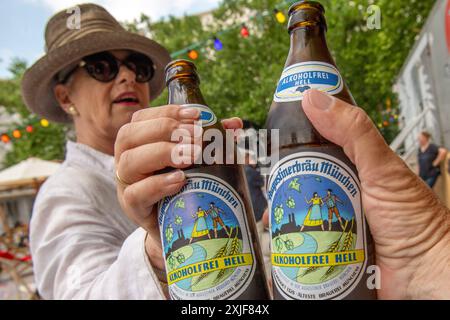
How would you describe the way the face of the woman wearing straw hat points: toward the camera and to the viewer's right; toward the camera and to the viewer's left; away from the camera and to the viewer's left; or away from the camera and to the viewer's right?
toward the camera and to the viewer's right

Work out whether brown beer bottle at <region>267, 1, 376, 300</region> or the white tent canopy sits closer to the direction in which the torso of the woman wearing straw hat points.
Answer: the brown beer bottle

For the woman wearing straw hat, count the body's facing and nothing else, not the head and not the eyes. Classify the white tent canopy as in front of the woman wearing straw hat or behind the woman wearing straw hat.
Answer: behind

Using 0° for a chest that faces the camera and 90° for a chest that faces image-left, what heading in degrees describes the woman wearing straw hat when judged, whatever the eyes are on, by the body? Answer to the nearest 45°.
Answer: approximately 315°

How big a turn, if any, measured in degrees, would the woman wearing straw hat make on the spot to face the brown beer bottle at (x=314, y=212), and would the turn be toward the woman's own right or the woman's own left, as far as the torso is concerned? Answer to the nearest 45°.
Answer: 0° — they already face it
